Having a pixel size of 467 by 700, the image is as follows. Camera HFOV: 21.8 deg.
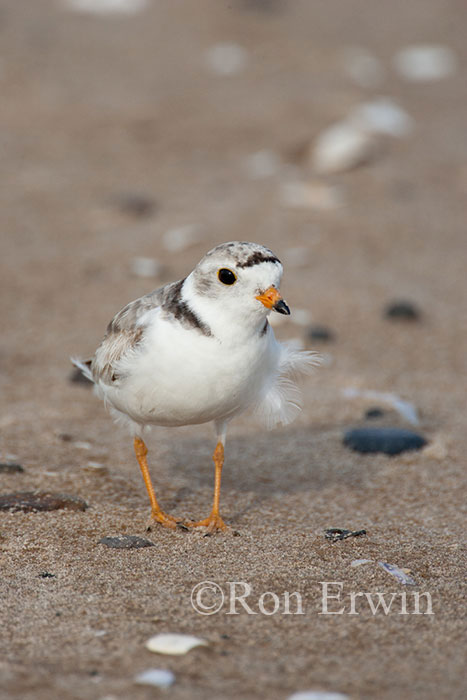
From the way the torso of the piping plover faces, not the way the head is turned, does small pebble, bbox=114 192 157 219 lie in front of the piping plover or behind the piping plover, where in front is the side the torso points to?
behind

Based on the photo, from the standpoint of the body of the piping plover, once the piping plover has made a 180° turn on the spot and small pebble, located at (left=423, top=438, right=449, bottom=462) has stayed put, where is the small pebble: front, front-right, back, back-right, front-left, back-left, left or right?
right

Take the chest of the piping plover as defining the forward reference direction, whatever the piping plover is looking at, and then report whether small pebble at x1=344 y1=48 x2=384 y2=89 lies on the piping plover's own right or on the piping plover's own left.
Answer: on the piping plover's own left

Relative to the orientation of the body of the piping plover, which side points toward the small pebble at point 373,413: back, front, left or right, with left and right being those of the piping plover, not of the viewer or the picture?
left

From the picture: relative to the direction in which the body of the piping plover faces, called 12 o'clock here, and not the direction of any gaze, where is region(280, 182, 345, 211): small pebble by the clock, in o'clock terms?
The small pebble is roughly at 8 o'clock from the piping plover.

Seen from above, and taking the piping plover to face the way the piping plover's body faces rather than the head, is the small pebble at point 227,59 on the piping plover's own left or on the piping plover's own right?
on the piping plover's own left

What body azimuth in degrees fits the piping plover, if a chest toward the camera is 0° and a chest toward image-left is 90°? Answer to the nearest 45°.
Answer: approximately 315°
